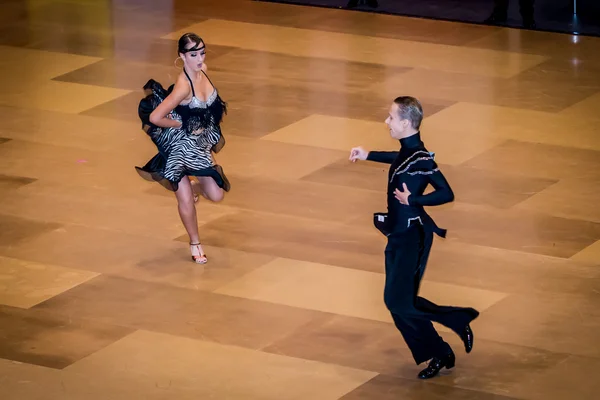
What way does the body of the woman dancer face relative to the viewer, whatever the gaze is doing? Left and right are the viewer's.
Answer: facing the viewer and to the right of the viewer

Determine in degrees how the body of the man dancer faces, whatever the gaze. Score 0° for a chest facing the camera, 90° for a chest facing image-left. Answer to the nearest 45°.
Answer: approximately 90°

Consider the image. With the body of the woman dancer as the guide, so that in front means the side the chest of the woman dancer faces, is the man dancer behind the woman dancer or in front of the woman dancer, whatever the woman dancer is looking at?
in front

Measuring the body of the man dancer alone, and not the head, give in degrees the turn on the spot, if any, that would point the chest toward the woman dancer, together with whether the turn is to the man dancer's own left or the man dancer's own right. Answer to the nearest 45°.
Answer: approximately 45° to the man dancer's own right

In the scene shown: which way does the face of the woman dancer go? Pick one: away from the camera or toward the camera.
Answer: toward the camera

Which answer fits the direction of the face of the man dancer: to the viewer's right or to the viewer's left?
to the viewer's left

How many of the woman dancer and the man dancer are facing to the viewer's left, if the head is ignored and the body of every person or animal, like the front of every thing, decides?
1
